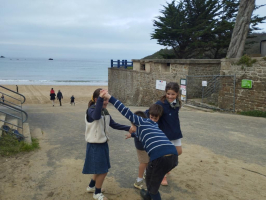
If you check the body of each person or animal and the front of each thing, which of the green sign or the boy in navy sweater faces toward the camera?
the green sign

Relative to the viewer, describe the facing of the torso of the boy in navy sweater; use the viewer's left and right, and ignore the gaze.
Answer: facing away from the viewer and to the left of the viewer

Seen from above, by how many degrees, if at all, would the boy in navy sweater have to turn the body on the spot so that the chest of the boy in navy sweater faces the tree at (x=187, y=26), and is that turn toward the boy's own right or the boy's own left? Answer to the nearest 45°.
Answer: approximately 45° to the boy's own right

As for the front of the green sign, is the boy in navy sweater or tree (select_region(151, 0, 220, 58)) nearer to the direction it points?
the boy in navy sweater

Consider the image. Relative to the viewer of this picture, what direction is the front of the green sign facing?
facing the viewer

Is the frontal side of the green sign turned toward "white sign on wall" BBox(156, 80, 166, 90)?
no

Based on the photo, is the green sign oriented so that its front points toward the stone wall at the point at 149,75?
no

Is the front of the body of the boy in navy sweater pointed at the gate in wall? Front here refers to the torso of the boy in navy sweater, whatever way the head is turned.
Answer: no

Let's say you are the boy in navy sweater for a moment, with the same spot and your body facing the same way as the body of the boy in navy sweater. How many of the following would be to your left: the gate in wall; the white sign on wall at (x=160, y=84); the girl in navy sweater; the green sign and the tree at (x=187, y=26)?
0

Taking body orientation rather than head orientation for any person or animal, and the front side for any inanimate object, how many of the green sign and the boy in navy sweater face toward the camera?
1

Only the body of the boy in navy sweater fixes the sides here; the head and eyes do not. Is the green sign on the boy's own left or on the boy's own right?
on the boy's own right

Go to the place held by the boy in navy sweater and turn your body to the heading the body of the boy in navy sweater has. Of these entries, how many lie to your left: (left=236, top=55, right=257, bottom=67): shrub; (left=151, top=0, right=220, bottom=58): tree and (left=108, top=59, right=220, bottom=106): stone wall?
0

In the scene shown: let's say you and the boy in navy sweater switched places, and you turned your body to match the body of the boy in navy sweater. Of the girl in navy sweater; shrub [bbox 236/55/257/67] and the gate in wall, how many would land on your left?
0

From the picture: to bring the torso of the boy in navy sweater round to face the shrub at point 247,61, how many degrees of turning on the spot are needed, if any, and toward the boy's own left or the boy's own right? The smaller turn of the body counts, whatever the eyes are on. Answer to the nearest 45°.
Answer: approximately 90° to the boy's own right

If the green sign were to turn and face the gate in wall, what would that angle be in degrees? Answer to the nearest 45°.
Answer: approximately 135° to its right

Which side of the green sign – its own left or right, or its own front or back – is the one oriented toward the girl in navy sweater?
front
